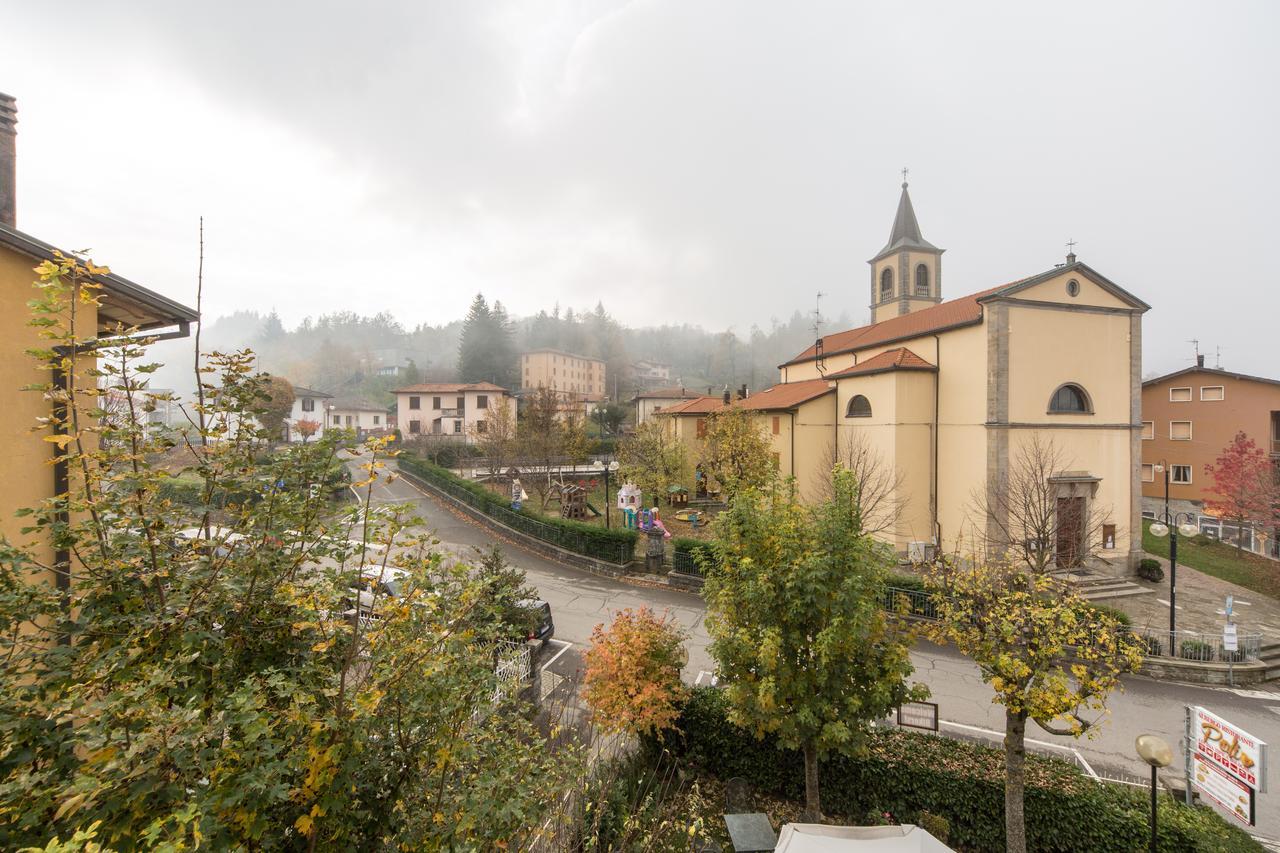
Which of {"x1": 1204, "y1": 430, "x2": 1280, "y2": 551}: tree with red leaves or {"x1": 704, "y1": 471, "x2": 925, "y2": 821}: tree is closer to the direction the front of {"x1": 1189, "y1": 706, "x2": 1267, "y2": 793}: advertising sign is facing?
the tree

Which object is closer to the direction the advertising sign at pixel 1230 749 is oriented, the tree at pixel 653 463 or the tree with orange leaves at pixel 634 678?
the tree with orange leaves

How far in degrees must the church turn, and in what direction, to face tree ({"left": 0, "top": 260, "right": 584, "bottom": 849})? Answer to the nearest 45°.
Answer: approximately 45° to its right

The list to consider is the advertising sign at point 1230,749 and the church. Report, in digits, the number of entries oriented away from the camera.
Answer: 0

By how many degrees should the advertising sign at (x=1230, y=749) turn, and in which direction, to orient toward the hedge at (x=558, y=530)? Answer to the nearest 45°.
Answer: approximately 45° to its right

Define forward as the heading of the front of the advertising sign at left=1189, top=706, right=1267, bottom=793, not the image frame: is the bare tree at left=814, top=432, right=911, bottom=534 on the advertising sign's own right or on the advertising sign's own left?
on the advertising sign's own right

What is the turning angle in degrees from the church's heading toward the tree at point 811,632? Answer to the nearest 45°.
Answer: approximately 45° to its right

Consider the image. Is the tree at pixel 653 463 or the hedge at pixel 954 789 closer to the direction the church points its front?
the hedge

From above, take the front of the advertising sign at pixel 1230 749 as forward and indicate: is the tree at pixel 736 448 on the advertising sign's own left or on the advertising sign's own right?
on the advertising sign's own right

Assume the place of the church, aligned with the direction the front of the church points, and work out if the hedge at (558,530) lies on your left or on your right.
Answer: on your right

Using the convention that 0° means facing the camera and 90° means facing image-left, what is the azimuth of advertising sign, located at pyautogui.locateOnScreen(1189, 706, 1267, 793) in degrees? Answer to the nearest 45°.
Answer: approximately 45°

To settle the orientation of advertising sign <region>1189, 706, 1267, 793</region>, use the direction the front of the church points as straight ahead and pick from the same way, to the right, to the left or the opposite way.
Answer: to the right

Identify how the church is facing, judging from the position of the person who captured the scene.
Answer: facing the viewer and to the right of the viewer
